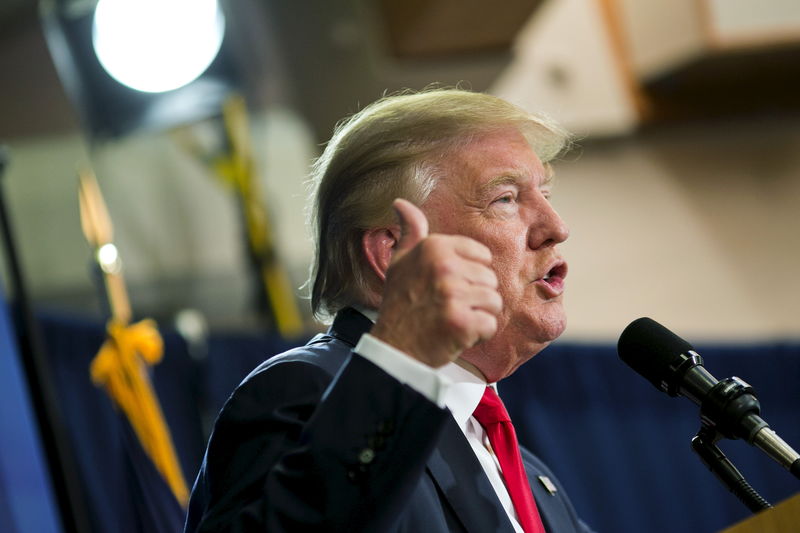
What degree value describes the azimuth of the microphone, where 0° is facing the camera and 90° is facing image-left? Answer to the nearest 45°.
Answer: approximately 90°

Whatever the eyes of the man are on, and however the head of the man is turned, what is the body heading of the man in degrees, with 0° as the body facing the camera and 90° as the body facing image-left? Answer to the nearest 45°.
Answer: approximately 315°

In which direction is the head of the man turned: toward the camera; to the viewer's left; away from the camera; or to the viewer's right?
to the viewer's right

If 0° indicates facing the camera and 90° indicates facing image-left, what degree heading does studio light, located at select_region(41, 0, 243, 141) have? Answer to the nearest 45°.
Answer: approximately 0°

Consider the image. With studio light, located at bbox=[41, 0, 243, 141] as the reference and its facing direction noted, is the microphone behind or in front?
in front

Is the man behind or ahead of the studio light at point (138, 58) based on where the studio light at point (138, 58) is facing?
ahead

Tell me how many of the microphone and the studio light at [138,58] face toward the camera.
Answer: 1
